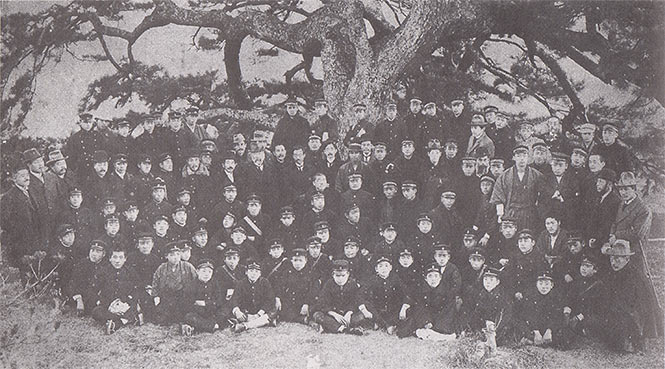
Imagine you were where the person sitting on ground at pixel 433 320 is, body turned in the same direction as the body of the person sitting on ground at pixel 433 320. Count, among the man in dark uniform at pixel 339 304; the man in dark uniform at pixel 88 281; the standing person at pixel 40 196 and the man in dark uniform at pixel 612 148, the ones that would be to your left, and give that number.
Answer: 1

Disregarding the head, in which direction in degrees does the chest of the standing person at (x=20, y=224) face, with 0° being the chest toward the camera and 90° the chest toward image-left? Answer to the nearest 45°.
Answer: approximately 315°

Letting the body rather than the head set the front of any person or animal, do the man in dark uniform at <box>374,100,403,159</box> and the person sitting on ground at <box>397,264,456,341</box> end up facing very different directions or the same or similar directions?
same or similar directions

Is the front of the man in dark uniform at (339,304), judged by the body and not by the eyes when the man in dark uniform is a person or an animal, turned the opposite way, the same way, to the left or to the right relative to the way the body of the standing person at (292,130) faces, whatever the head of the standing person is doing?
the same way

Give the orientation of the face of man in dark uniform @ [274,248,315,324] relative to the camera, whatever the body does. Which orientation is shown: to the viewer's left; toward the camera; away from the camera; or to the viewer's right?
toward the camera

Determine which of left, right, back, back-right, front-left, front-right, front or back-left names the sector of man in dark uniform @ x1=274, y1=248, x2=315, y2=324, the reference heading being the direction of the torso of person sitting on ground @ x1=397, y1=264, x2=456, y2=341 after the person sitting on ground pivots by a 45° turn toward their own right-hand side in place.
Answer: front-right

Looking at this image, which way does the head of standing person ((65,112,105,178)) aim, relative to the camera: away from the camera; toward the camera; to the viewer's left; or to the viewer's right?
toward the camera

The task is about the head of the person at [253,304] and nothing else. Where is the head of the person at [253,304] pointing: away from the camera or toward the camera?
toward the camera

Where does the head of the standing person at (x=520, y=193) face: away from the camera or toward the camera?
toward the camera

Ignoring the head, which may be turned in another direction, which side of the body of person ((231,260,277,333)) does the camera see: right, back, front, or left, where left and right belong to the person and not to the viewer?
front

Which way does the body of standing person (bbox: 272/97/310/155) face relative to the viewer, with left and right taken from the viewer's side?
facing the viewer

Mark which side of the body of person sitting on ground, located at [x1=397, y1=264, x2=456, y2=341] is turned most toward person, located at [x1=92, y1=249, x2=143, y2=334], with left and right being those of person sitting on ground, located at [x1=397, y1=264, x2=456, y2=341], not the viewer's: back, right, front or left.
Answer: right

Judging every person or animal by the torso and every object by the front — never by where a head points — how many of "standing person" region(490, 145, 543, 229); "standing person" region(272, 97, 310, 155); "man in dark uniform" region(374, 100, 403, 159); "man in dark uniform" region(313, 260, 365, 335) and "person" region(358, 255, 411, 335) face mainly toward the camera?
5

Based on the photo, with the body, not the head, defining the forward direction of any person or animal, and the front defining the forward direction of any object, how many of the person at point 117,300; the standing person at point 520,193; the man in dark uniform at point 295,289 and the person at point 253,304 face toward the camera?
4

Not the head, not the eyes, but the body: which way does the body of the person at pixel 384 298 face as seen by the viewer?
toward the camera

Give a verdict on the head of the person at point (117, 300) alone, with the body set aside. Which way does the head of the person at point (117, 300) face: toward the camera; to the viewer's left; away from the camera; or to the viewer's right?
toward the camera
